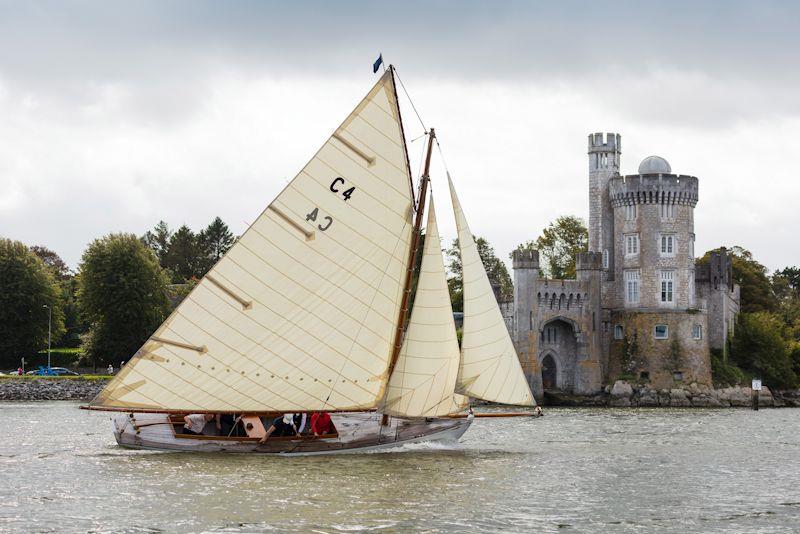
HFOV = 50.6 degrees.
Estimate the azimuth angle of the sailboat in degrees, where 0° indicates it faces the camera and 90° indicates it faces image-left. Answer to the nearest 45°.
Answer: approximately 270°
